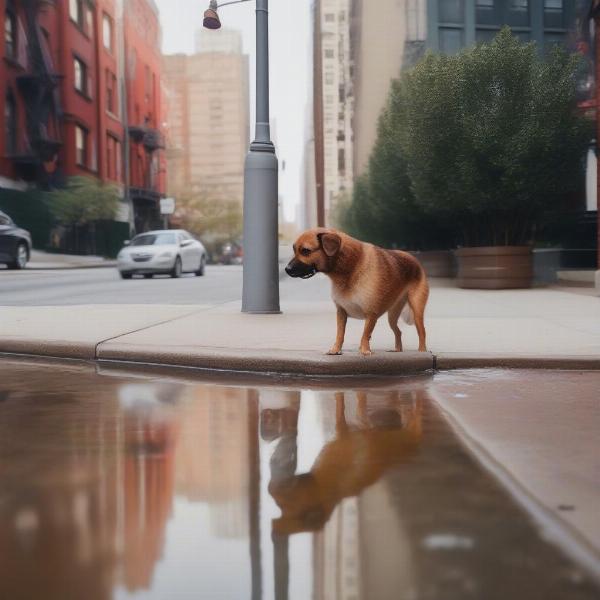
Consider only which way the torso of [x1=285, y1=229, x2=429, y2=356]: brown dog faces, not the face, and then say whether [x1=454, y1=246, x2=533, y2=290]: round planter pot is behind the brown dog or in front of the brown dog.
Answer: behind

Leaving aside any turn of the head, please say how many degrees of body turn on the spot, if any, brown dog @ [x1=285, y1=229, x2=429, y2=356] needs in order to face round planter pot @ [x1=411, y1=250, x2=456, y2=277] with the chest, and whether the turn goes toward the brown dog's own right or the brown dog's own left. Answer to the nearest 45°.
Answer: approximately 135° to the brown dog's own right

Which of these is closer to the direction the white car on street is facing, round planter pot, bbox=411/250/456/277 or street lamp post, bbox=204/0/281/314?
the street lamp post

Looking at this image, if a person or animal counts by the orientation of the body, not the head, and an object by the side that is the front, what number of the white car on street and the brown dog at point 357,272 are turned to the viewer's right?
0

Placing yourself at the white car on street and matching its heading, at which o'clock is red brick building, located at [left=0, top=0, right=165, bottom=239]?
The red brick building is roughly at 4 o'clock from the white car on street.

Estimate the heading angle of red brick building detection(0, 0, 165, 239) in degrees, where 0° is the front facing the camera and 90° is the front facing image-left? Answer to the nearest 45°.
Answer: approximately 315°

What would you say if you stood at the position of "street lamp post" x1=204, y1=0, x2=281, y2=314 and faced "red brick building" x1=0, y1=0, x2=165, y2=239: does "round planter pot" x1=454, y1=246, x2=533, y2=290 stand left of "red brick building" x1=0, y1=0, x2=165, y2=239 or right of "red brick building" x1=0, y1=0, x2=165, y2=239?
right

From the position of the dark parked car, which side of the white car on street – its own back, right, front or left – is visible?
right

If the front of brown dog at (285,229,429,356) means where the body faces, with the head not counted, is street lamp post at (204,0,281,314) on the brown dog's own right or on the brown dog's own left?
on the brown dog's own right

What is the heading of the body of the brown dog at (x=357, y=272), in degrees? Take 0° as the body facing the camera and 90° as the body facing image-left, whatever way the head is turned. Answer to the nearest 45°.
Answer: approximately 45°

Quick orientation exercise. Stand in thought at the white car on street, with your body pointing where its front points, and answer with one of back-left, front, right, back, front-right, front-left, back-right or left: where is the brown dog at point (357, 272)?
front-left
